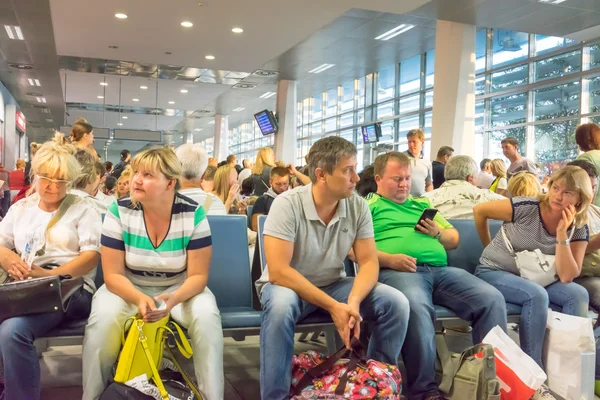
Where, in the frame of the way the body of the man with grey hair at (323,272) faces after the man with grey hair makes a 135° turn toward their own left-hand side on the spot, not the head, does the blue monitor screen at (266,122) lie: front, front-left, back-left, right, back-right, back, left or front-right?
front

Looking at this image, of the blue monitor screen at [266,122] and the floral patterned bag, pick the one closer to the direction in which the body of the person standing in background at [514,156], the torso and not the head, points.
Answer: the floral patterned bag

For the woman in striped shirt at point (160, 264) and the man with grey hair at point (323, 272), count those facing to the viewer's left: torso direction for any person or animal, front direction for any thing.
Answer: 0

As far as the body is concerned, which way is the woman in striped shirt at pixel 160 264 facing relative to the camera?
toward the camera

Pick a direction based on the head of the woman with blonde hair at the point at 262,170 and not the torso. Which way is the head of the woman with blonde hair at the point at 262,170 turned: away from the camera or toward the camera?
away from the camera

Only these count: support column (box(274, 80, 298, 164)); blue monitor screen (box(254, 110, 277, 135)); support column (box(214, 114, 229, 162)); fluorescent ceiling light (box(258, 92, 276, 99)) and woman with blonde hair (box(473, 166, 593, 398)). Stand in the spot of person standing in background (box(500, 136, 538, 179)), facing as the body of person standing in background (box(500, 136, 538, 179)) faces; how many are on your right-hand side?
4

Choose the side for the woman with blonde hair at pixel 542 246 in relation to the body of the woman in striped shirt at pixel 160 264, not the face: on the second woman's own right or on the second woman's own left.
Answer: on the second woman's own left

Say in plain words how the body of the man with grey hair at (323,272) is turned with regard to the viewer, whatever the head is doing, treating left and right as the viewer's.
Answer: facing the viewer and to the right of the viewer

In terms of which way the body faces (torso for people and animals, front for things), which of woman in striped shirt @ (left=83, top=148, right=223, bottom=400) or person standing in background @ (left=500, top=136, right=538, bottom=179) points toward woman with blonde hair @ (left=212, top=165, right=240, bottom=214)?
the person standing in background

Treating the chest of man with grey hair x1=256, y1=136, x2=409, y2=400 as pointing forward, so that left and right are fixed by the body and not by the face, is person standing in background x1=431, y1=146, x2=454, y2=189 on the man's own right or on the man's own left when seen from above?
on the man's own left

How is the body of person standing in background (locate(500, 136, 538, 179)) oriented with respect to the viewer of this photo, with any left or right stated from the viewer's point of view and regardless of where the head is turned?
facing the viewer and to the left of the viewer

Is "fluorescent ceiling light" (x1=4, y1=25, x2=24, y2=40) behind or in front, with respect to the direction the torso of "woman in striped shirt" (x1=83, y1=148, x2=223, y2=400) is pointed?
behind

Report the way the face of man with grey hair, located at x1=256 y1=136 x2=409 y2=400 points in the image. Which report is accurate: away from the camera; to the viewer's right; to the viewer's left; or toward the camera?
to the viewer's right

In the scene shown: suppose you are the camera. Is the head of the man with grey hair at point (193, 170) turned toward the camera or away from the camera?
away from the camera

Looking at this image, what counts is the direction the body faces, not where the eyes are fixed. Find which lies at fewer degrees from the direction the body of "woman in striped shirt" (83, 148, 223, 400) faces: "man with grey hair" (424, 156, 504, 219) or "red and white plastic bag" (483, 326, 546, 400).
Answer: the red and white plastic bag
